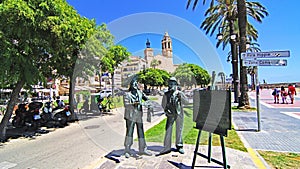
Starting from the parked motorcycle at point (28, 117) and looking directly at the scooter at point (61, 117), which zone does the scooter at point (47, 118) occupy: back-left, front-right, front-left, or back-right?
front-left

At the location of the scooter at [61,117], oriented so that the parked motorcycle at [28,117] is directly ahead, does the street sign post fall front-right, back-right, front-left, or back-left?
back-left

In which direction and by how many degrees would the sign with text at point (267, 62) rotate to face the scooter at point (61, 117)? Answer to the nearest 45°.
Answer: approximately 90° to its right

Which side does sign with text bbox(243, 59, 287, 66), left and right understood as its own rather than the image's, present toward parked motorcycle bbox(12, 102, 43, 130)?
right

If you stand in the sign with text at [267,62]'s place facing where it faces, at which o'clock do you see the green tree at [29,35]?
The green tree is roughly at 2 o'clock from the sign with text.

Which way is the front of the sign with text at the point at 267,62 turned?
toward the camera

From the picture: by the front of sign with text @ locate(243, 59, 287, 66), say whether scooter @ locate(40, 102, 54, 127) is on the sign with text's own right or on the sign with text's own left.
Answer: on the sign with text's own right

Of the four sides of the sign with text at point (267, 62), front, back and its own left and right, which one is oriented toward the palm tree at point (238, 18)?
back

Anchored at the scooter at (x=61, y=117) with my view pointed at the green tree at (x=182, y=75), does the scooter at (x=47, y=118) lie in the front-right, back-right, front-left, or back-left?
back-left
